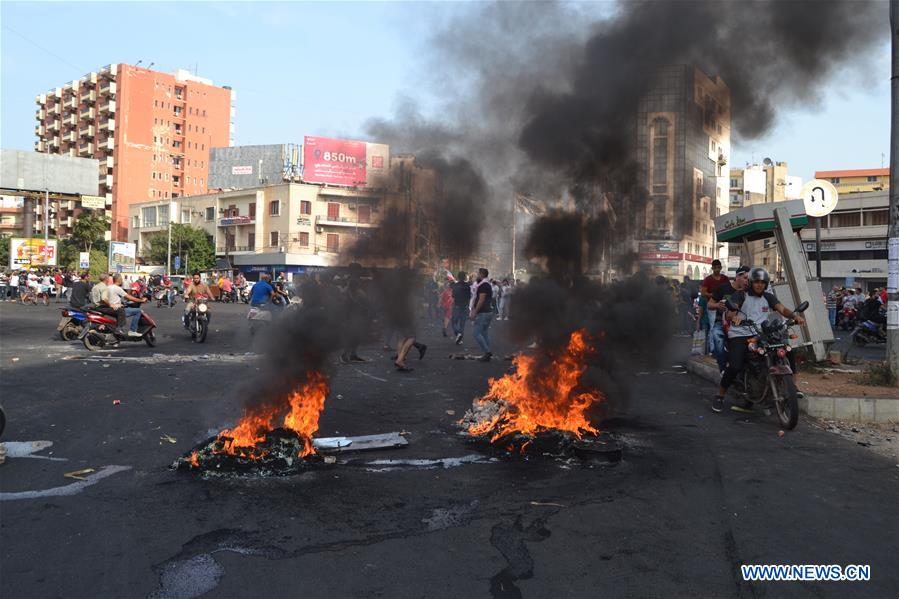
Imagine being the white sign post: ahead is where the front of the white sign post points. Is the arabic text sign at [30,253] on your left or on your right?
on your right

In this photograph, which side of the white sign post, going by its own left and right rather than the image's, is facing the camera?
front

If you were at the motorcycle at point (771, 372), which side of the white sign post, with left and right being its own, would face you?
front

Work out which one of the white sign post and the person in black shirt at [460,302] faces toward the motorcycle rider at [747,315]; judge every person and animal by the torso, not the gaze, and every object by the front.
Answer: the white sign post
